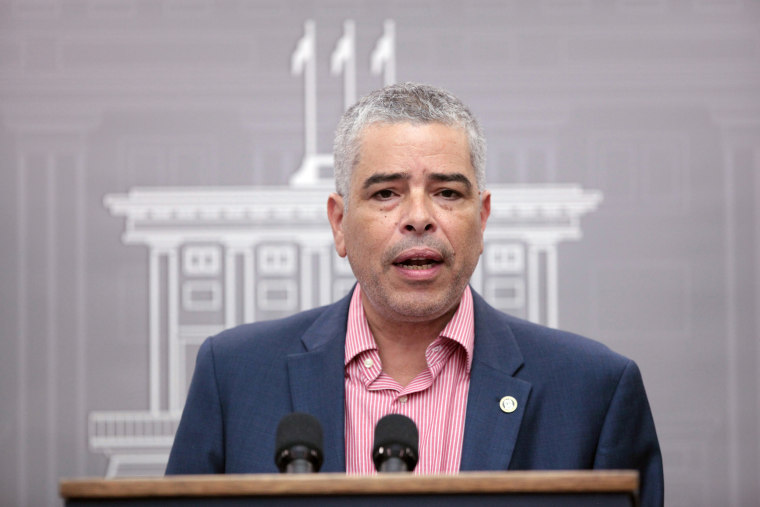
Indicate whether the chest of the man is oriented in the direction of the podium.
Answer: yes

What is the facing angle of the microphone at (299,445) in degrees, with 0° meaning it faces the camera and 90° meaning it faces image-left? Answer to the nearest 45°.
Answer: approximately 180°

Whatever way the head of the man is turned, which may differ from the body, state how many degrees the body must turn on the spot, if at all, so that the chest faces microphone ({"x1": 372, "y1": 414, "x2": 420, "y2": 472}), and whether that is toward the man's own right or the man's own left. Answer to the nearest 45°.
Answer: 0° — they already face it

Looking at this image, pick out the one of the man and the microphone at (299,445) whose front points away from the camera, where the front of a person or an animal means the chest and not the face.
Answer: the microphone

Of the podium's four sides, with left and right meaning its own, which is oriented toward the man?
back
